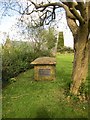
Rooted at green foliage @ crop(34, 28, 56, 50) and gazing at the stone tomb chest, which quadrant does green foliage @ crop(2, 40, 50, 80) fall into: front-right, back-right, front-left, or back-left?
front-right

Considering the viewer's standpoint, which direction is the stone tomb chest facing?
facing the viewer

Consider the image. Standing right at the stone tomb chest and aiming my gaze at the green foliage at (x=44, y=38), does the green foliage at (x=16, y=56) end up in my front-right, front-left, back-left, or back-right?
front-left

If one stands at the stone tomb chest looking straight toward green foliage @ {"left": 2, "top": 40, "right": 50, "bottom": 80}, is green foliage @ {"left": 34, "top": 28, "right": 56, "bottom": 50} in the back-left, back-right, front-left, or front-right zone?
front-right

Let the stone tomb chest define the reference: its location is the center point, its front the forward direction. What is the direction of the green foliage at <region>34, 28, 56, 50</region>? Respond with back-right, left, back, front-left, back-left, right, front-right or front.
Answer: back
